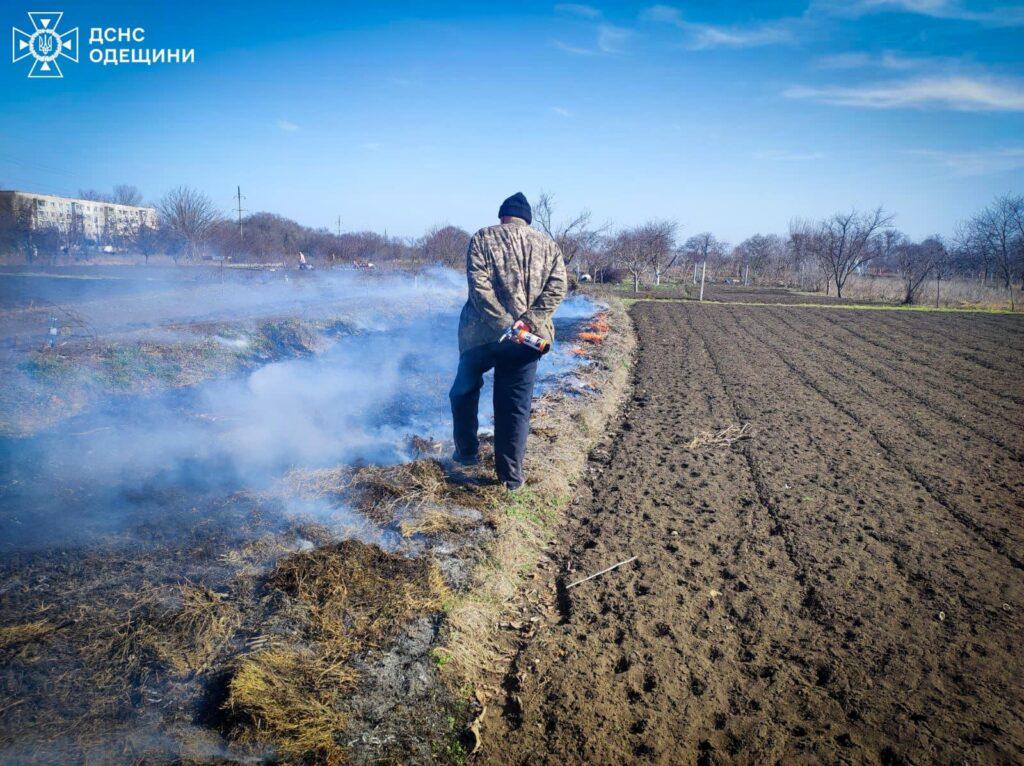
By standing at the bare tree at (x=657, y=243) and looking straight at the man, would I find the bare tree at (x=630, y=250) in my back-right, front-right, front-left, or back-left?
front-right

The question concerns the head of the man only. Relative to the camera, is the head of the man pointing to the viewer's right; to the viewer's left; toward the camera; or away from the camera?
away from the camera

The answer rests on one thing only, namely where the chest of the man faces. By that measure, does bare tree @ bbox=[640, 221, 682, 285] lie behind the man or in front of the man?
in front

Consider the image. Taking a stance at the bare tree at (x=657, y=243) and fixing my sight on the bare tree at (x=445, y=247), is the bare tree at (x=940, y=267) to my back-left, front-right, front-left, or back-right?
back-left

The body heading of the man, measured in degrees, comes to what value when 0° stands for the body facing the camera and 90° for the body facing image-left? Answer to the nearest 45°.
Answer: approximately 180°

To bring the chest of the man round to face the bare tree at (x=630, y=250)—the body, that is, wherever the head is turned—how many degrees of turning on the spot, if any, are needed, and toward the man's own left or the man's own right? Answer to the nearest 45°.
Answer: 0° — they already face it

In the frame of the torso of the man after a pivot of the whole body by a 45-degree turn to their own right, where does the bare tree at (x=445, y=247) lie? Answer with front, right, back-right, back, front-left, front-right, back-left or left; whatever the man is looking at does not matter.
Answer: front-left

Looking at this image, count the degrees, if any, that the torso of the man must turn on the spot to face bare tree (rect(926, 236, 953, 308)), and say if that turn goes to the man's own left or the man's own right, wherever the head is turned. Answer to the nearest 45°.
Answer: approximately 45° to the man's own right
